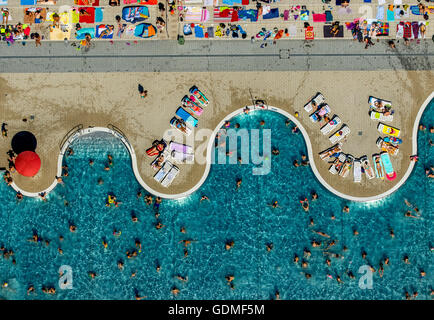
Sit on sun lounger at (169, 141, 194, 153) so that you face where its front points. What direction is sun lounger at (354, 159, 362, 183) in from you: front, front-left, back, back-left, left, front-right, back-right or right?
front

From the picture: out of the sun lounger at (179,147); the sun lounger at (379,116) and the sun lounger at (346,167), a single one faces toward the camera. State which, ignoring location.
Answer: the sun lounger at (346,167)

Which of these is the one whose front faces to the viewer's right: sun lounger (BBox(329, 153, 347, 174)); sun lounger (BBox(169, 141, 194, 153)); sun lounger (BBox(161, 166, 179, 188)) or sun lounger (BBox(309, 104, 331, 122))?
sun lounger (BBox(169, 141, 194, 153))

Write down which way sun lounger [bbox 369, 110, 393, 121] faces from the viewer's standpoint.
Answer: facing to the right of the viewer

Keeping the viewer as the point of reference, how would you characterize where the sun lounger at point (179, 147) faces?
facing to the right of the viewer

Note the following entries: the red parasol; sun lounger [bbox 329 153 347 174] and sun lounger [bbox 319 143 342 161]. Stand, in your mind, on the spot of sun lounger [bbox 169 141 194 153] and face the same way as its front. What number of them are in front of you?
2

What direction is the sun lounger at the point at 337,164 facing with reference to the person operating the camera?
facing the viewer and to the left of the viewer

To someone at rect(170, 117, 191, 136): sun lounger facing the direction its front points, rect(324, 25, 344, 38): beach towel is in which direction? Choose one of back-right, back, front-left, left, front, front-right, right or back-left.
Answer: front-left

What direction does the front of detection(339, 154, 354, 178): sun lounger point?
toward the camera

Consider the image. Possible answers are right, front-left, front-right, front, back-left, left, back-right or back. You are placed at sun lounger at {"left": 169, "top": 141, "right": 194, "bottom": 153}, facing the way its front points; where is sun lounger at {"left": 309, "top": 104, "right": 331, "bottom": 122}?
front

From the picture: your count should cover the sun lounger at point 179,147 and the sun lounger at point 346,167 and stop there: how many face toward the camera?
1

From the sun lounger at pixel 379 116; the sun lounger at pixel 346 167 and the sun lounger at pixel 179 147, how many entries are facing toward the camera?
1

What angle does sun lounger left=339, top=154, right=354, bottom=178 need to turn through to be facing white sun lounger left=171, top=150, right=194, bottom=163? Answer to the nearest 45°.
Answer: approximately 90° to its right

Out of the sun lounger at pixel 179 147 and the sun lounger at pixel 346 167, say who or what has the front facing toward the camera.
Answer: the sun lounger at pixel 346 167
